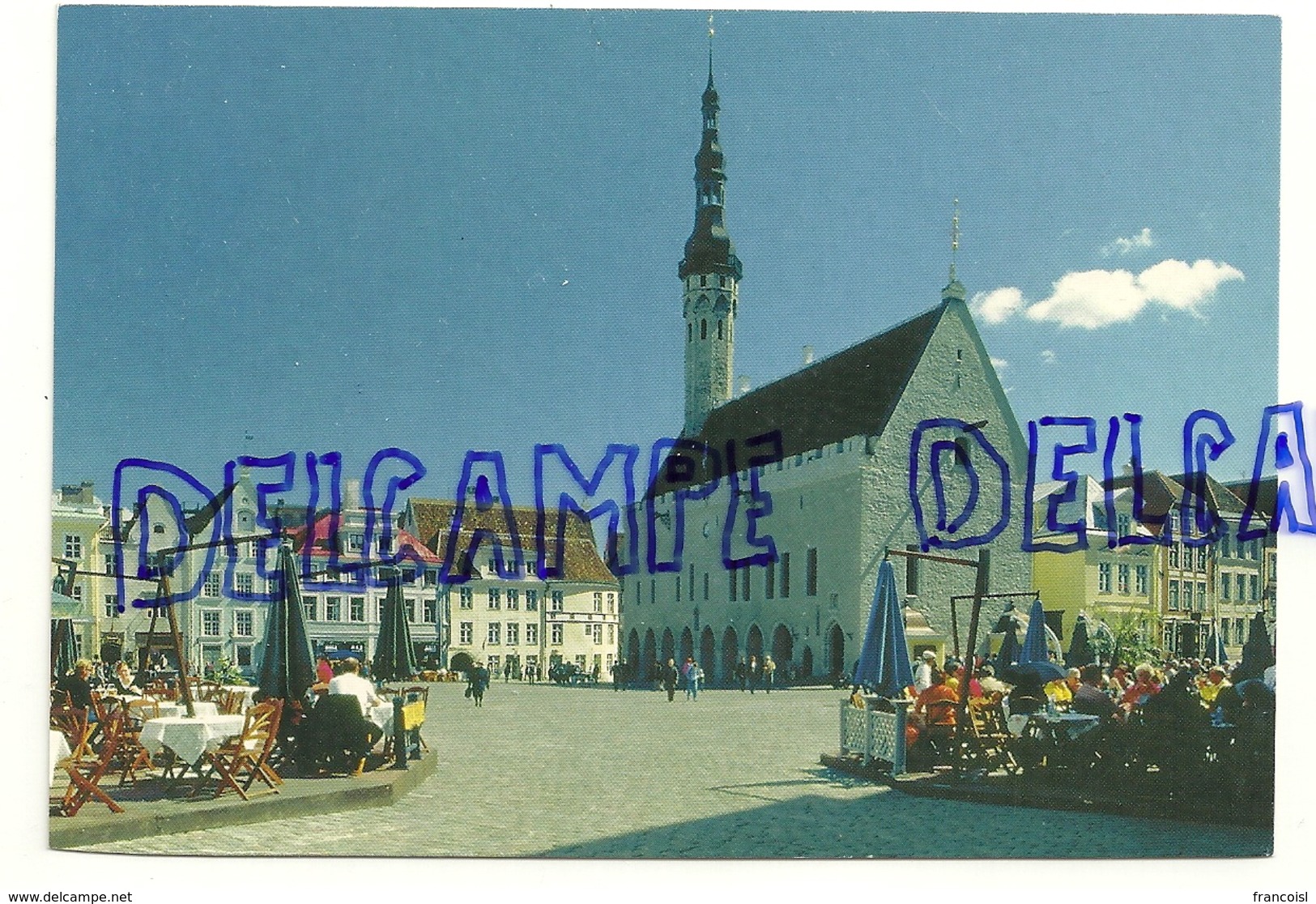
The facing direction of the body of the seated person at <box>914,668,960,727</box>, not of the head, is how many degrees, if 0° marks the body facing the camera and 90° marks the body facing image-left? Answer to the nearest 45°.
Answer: approximately 180°

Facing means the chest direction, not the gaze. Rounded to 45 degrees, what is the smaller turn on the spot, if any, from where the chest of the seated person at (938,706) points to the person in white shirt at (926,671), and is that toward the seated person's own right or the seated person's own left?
0° — they already face them

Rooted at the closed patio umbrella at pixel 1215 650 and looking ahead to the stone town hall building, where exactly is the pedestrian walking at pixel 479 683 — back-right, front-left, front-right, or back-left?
front-left

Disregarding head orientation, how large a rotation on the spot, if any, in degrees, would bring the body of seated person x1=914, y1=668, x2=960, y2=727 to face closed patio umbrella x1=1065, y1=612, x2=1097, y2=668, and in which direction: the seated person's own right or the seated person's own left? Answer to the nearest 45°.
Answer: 0° — they already face it

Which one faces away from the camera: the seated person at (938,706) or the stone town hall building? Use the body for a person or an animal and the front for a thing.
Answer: the seated person

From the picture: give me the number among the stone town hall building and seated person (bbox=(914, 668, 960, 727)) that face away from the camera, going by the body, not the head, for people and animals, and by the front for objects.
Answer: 1

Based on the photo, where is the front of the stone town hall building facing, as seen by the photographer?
facing the viewer and to the left of the viewer
